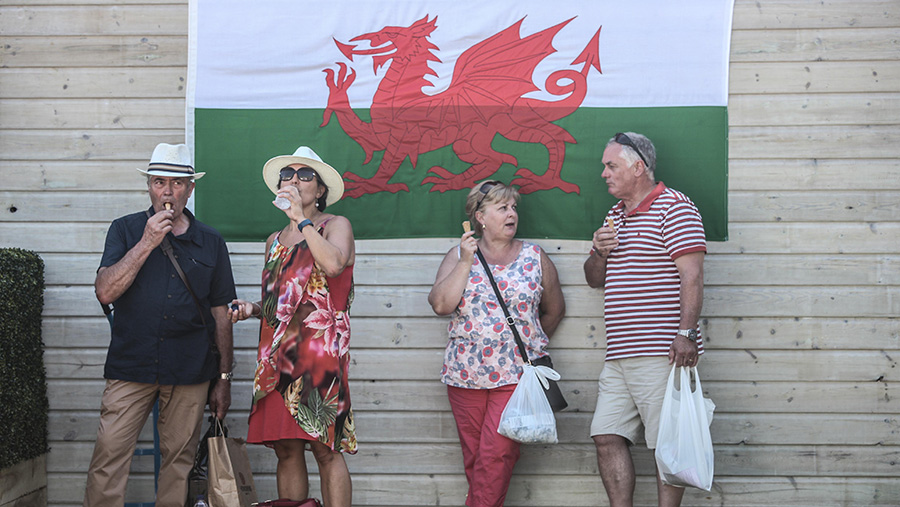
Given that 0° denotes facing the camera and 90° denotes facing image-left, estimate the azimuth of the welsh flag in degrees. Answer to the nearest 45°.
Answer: approximately 0°

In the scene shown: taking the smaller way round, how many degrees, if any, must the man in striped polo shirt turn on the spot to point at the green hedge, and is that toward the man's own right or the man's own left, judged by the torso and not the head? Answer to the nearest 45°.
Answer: approximately 45° to the man's own right

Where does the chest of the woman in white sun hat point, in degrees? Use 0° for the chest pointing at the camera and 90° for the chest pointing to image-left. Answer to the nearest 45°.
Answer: approximately 45°

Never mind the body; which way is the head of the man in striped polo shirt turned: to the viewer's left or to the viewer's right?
to the viewer's left

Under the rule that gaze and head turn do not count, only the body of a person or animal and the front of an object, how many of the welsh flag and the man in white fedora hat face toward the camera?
2

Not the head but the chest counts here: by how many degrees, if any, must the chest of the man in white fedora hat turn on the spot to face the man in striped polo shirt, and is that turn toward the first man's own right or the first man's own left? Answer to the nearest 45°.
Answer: approximately 90° to the first man's own left

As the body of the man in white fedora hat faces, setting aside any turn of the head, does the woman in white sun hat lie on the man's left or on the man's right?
on the man's left

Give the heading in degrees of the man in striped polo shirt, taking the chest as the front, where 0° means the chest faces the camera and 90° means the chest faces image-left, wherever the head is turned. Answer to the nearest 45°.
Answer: approximately 45°
